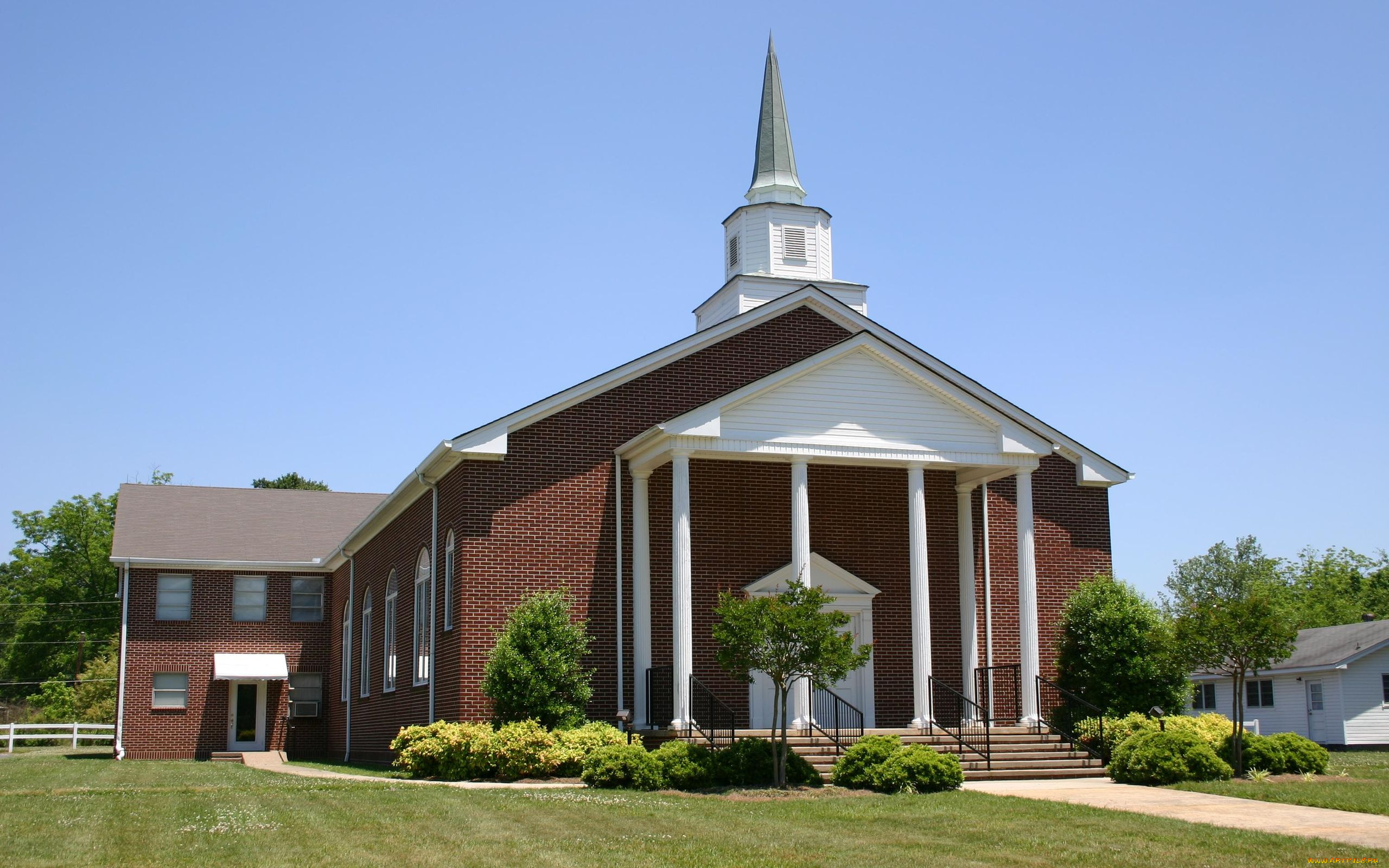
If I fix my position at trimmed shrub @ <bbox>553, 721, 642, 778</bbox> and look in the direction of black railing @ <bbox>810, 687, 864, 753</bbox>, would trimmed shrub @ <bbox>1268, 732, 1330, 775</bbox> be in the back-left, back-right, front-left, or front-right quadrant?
front-right

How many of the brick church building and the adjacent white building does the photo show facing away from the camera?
0

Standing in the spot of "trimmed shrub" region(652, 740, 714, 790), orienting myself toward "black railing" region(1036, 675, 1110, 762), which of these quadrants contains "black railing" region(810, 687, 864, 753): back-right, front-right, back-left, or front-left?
front-left

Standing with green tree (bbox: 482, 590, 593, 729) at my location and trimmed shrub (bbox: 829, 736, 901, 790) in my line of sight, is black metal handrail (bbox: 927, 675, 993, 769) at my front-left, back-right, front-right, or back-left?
front-left

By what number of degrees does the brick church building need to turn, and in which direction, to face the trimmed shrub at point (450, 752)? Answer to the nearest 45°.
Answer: approximately 90° to its right

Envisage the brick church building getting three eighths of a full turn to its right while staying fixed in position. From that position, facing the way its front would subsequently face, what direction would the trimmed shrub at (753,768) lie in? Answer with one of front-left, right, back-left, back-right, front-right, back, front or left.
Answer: left

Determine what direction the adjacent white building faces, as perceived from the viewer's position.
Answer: facing the viewer and to the left of the viewer

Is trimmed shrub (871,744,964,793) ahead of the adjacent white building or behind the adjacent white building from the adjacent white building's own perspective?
ahead

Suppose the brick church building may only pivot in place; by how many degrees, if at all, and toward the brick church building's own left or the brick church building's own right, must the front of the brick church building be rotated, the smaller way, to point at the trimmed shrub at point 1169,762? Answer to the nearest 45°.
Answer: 0° — it already faces it

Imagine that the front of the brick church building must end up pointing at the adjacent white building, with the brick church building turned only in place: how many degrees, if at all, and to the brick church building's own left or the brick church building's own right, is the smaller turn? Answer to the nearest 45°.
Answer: approximately 90° to the brick church building's own left

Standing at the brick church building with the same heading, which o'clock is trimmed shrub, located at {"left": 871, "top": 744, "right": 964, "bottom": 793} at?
The trimmed shrub is roughly at 1 o'clock from the brick church building.

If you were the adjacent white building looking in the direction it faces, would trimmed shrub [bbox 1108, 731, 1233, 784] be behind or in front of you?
in front
